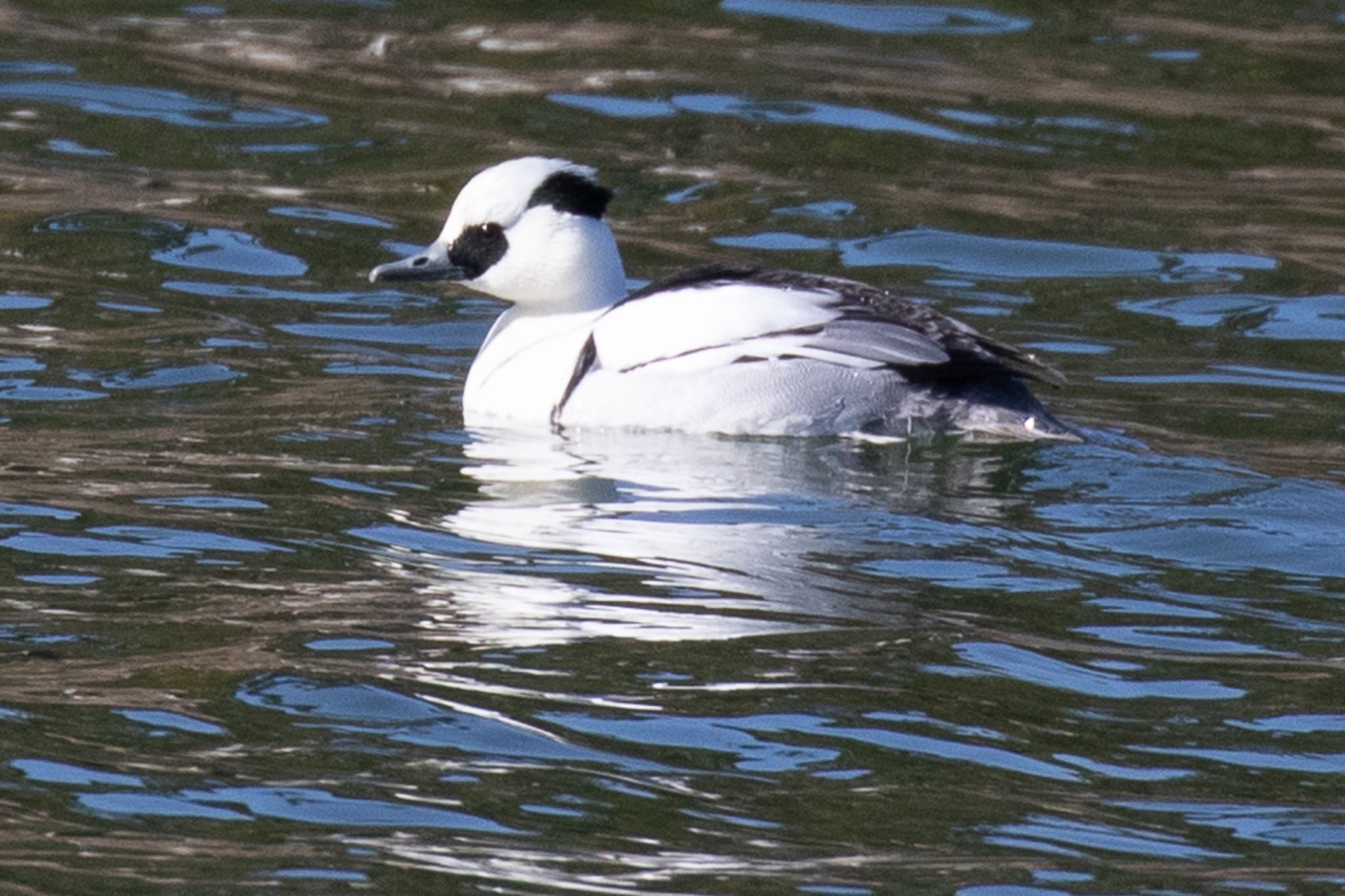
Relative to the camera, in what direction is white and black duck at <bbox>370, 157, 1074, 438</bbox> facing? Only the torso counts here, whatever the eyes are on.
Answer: to the viewer's left
